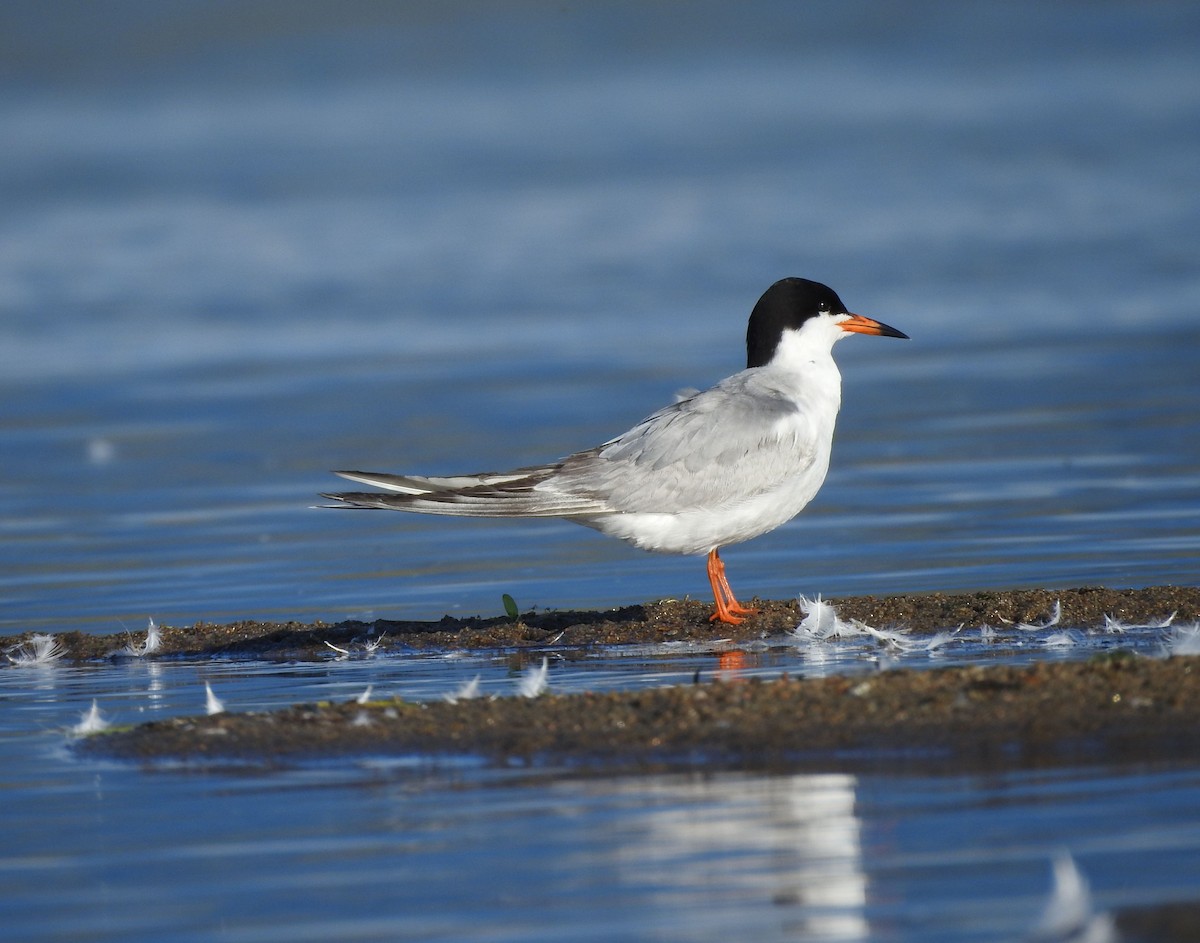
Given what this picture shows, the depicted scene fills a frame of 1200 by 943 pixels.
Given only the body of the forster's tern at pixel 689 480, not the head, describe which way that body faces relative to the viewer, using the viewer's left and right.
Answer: facing to the right of the viewer

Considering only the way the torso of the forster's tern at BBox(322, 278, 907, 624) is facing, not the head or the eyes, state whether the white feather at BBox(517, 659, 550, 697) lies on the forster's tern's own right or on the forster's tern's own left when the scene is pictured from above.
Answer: on the forster's tern's own right
